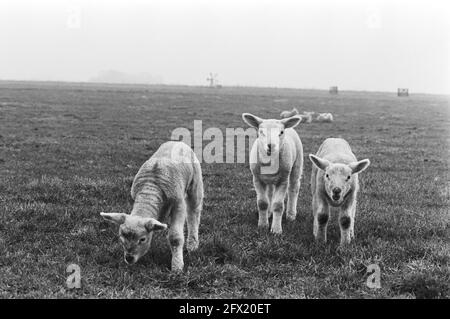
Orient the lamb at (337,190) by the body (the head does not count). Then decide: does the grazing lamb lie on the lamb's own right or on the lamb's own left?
on the lamb's own right

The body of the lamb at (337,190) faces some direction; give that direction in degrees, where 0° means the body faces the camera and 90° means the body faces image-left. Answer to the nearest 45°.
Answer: approximately 0°

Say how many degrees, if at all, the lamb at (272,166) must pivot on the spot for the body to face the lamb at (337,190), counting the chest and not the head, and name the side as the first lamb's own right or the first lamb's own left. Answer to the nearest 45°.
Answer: approximately 45° to the first lamb's own left

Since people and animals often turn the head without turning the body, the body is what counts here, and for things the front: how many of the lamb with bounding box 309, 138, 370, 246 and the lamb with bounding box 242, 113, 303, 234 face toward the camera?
2

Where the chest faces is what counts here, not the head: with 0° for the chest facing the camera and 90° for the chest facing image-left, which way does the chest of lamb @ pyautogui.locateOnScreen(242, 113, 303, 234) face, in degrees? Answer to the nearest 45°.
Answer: approximately 0°

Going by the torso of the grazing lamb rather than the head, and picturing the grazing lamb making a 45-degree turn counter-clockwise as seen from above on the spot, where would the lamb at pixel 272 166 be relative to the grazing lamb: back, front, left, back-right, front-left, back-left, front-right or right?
back-left

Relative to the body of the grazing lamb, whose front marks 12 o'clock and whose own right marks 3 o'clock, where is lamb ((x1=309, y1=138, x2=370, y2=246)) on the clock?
The lamb is roughly at 7 o'clock from the grazing lamb.

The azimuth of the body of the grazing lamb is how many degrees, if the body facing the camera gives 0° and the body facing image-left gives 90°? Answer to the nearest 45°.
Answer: approximately 45°
